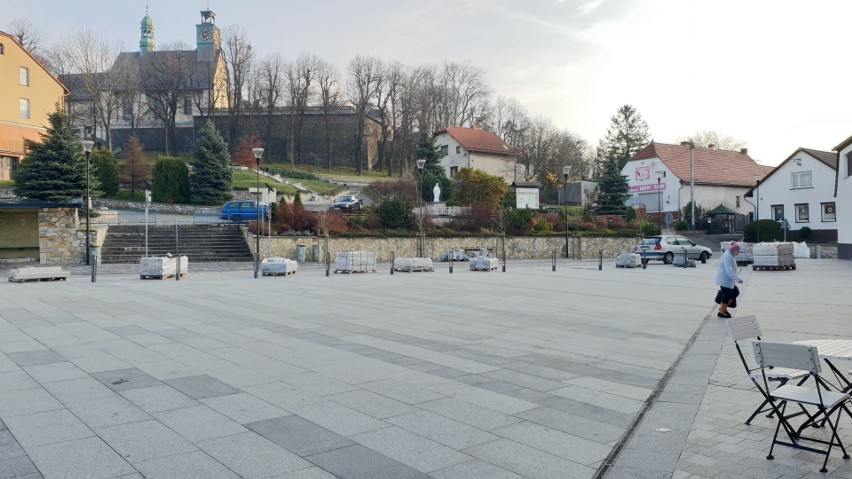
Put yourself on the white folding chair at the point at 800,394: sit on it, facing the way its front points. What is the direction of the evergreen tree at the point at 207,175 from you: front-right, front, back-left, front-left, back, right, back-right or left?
left

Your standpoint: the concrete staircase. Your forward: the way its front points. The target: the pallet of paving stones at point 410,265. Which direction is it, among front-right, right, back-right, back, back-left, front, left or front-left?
front-left

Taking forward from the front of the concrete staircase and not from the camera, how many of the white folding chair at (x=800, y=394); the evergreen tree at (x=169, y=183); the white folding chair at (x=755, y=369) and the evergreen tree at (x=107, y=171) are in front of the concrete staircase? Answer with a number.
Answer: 2

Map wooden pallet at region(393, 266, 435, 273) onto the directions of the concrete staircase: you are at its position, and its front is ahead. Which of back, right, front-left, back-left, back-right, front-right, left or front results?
front-left

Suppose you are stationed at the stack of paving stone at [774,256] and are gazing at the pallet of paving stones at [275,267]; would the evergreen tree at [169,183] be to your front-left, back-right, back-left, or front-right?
front-right

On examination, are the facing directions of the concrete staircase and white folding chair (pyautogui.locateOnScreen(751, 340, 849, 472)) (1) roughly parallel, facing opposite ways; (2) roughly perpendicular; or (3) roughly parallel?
roughly perpendicular

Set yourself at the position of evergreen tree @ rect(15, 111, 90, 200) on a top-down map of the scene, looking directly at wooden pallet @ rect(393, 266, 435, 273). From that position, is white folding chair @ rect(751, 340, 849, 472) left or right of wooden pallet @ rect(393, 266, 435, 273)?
right

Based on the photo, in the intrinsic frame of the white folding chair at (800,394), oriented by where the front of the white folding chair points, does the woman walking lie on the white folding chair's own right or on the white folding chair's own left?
on the white folding chair's own left

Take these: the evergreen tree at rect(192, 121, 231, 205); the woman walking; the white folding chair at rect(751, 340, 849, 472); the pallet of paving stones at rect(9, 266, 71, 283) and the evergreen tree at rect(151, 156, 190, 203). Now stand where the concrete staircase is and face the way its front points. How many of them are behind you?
2

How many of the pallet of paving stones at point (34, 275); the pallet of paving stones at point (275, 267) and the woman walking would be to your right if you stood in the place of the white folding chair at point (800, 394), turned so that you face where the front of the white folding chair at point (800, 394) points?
0

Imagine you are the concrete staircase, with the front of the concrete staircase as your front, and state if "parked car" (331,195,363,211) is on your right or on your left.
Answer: on your left

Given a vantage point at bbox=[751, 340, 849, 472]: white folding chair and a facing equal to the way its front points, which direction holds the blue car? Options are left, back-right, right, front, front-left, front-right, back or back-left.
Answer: left

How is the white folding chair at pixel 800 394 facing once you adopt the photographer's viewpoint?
facing away from the viewer and to the right of the viewer

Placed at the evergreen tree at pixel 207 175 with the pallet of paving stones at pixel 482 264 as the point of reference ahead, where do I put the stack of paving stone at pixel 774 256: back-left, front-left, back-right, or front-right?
front-left

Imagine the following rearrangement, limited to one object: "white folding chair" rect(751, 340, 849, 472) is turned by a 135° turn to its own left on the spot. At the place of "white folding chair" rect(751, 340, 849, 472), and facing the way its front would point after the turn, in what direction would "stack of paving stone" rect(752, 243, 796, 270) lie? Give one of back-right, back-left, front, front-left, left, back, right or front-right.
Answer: right

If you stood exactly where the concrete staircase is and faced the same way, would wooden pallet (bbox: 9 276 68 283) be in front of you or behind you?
in front

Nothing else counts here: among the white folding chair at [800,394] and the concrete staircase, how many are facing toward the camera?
1

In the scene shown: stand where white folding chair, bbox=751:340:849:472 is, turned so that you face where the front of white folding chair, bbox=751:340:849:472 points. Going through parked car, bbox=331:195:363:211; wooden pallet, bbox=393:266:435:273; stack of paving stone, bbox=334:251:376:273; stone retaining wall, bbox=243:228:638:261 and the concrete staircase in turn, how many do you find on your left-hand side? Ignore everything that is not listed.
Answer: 5

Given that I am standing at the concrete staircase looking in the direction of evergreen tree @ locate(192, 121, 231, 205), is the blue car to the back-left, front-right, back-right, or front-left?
front-right

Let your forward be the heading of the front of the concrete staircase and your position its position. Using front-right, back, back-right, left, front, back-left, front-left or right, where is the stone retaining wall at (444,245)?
left

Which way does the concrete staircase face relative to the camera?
toward the camera
